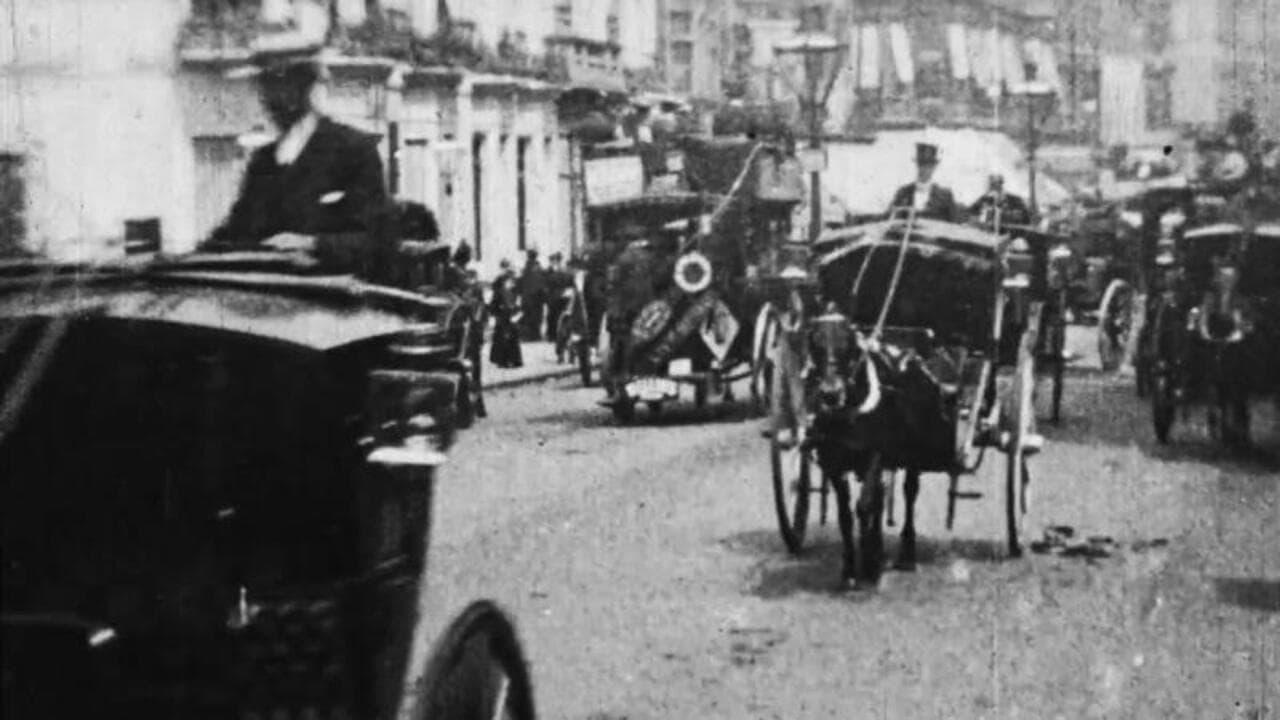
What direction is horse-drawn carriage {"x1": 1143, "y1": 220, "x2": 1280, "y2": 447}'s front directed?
toward the camera

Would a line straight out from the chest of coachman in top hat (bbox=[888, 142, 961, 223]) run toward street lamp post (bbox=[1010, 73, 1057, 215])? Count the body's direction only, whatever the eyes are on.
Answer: no

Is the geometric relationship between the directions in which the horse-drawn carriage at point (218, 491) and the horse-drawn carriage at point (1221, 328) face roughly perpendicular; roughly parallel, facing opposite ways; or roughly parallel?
roughly parallel

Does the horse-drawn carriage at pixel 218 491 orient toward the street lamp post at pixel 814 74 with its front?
no

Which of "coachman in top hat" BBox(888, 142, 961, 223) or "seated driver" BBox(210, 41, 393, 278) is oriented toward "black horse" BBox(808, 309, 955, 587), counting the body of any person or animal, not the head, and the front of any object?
the coachman in top hat

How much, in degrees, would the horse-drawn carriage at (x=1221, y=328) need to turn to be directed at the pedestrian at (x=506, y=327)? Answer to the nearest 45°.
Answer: approximately 135° to its right

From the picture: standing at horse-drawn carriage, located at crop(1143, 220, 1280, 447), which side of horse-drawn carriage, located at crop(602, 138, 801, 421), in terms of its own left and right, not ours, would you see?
left

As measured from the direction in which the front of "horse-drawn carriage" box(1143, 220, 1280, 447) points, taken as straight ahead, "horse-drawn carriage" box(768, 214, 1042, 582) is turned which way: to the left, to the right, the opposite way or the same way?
the same way

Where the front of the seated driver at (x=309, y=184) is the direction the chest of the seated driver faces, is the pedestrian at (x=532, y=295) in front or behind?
behind

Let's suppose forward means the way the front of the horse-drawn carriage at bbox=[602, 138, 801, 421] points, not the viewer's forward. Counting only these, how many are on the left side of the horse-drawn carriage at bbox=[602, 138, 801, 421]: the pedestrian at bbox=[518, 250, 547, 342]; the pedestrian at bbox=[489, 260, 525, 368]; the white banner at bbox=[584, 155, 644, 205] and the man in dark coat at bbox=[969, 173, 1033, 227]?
1

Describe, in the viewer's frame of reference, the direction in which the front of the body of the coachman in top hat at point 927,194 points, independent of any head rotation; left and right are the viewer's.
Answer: facing the viewer

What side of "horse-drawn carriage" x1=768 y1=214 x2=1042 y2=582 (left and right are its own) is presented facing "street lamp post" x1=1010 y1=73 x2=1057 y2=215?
back
